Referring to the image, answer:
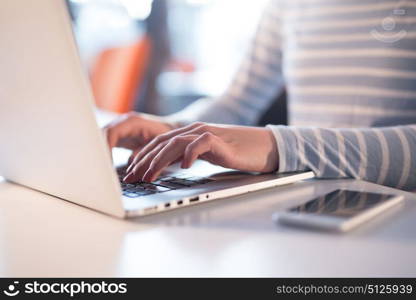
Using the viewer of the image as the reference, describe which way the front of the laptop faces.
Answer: facing away from the viewer and to the right of the viewer
